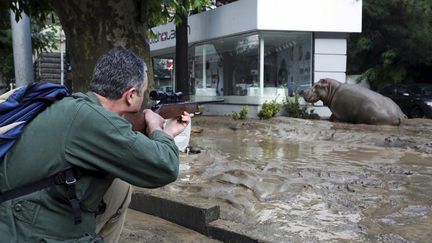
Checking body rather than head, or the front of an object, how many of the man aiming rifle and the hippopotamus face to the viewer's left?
1

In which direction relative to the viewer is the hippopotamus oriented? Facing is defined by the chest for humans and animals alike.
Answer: to the viewer's left

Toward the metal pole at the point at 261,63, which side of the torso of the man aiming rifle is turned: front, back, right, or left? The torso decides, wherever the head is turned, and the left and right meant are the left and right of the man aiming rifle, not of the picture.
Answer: front

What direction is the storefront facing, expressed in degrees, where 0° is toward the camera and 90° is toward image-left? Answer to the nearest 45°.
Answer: approximately 45°

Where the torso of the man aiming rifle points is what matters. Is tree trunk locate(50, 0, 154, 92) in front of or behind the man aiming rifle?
in front

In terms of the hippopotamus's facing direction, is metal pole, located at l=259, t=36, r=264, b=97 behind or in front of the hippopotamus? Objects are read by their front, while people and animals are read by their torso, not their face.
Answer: in front

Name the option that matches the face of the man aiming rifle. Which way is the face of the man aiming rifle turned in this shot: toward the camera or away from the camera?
away from the camera
